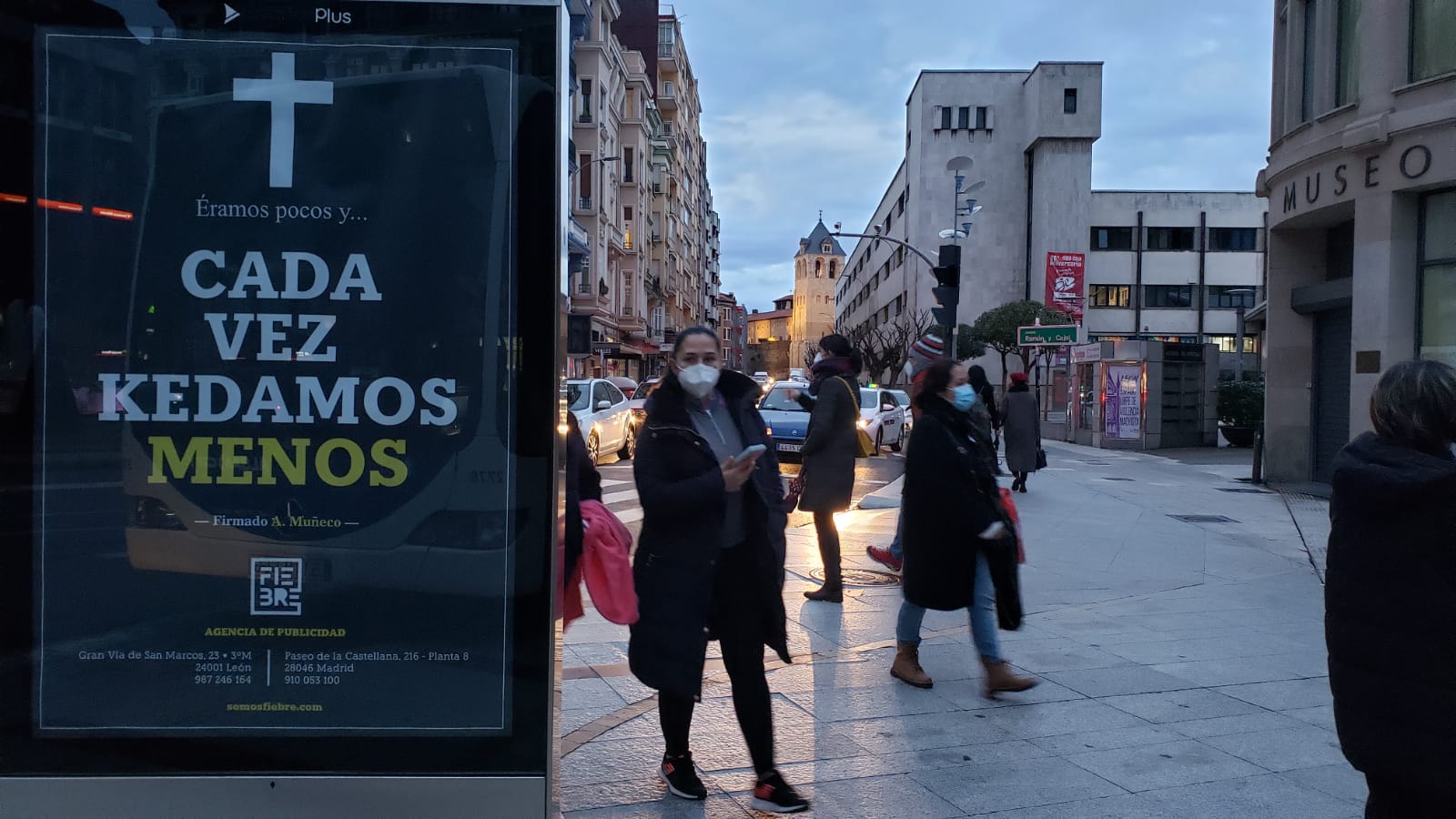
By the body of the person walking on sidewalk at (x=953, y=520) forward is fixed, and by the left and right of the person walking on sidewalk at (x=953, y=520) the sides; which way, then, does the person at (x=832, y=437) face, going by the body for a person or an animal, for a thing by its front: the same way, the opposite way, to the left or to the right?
the opposite way

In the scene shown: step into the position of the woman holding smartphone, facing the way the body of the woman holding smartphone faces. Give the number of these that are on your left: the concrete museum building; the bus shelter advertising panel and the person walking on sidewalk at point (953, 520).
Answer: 2

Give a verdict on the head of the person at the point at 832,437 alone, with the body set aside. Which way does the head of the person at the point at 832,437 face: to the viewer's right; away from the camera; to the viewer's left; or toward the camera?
to the viewer's left

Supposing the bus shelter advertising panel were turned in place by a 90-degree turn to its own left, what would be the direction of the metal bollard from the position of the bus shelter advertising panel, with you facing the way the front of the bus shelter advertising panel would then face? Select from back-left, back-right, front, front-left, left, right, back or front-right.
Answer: front-left

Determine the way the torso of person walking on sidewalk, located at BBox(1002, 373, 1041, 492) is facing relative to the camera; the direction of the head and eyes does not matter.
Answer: away from the camera

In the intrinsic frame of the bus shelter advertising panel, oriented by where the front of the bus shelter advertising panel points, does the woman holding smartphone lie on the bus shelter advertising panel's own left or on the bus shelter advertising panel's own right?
on the bus shelter advertising panel's own left

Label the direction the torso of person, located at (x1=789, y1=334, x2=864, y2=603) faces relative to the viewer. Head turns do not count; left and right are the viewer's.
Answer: facing to the left of the viewer

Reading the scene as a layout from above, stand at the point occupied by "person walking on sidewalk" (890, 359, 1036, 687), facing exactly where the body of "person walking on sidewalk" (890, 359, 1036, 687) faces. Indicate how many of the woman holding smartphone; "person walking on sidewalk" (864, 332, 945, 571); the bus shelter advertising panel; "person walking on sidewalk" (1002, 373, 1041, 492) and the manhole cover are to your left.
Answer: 3

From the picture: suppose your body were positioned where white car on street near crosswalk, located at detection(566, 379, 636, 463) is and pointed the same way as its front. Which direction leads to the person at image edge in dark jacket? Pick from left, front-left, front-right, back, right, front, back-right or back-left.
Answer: front-left
